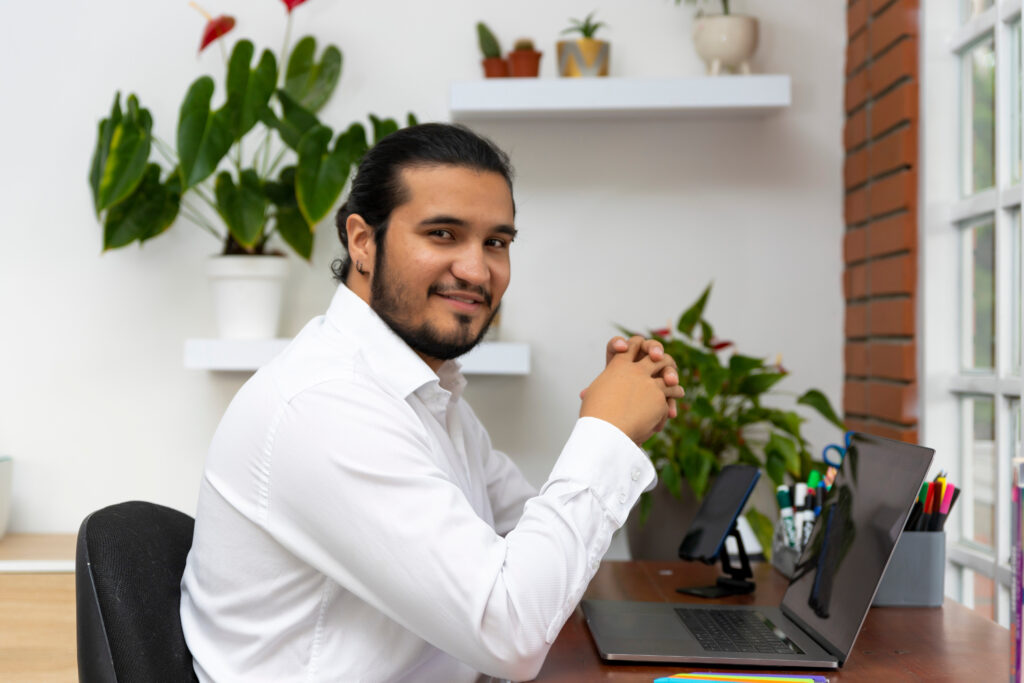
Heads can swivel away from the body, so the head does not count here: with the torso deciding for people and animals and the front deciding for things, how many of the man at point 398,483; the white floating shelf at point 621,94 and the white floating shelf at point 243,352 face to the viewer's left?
0

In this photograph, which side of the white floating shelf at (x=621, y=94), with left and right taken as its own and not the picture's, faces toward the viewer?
front

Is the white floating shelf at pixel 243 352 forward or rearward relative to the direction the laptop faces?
forward

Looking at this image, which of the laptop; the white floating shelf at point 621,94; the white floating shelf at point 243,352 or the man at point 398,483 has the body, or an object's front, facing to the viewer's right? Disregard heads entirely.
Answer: the man

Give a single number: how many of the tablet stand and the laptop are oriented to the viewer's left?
2

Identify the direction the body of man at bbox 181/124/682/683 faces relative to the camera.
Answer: to the viewer's right

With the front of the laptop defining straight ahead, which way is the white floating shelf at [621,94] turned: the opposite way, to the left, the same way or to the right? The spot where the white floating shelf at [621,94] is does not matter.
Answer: to the left

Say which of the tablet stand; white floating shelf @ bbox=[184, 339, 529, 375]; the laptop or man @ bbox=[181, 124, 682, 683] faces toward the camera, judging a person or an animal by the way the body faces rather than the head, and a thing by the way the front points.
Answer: the white floating shelf

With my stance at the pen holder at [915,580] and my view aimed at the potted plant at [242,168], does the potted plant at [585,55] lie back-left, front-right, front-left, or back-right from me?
front-right

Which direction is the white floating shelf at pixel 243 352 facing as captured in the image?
toward the camera

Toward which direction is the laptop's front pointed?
to the viewer's left

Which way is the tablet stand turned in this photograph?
to the viewer's left
